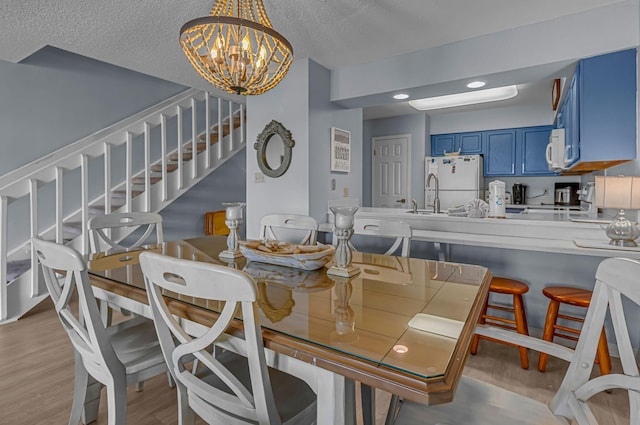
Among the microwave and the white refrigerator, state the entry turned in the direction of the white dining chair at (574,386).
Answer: the white refrigerator

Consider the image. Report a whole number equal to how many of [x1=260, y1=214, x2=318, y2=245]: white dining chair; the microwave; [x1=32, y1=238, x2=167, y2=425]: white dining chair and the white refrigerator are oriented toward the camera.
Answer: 2

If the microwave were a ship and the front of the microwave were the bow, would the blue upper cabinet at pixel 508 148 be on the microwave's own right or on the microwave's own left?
on the microwave's own right

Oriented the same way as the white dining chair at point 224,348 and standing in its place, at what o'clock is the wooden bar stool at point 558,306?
The wooden bar stool is roughly at 1 o'clock from the white dining chair.

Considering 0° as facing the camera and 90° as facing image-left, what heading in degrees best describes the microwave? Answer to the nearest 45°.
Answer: approximately 90°

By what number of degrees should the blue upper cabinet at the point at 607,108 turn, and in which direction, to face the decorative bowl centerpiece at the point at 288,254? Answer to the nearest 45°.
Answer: approximately 45° to its left

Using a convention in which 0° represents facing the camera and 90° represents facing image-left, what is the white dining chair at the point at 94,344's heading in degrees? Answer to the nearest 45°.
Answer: approximately 225°

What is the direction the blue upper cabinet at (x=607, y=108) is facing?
to the viewer's left

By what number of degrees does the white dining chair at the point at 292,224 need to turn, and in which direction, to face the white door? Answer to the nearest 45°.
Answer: approximately 135° to its left

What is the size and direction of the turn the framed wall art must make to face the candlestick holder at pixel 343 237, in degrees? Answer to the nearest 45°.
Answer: approximately 45° to its right

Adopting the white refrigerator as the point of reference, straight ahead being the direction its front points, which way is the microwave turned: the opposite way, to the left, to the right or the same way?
to the right

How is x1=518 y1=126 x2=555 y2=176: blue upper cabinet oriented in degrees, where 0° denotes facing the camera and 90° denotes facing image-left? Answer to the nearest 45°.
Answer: approximately 0°
